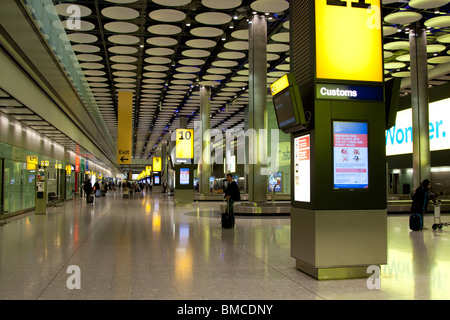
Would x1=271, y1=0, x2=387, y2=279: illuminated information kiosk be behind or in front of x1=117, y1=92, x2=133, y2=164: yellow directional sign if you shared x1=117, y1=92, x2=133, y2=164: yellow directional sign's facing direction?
in front

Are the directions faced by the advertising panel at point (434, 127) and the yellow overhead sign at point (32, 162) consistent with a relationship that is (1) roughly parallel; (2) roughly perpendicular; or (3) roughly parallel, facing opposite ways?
roughly perpendicular

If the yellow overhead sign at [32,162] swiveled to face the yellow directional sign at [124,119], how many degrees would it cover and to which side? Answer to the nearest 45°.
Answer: approximately 90° to its left

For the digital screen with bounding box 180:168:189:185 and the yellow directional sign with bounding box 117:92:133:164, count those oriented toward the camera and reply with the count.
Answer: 2

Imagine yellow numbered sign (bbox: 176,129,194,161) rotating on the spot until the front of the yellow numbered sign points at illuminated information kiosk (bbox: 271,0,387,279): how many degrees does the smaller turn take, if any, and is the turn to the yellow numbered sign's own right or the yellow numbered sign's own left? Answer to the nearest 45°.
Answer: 0° — it already faces it

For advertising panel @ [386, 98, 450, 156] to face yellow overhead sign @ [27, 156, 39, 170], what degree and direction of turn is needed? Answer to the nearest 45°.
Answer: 0° — it already faces it

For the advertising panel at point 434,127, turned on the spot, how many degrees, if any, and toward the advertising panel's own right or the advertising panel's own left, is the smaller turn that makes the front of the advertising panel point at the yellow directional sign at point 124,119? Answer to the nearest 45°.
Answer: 0° — it already faces it

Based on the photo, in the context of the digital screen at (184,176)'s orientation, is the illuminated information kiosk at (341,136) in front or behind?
in front

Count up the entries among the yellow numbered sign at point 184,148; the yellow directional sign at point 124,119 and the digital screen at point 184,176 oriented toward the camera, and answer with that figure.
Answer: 3

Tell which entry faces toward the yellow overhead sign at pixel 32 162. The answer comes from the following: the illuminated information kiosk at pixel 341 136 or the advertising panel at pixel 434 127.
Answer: the advertising panel
